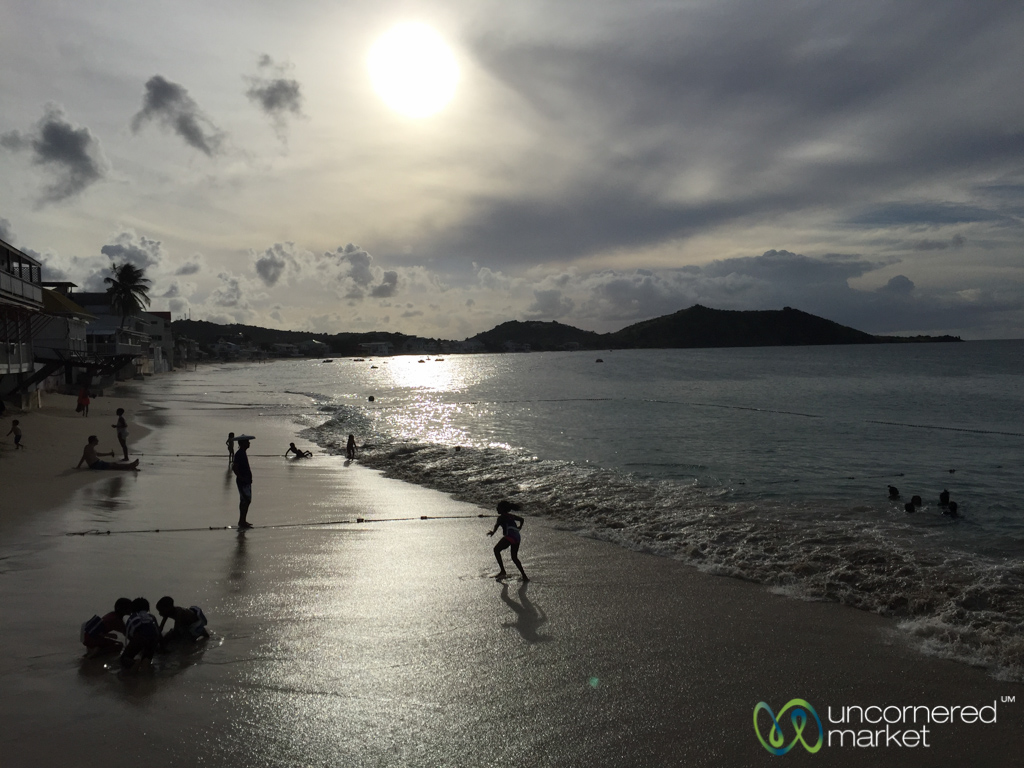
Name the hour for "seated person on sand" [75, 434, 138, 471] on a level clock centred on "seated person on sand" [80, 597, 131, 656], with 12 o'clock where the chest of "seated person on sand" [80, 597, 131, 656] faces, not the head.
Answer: "seated person on sand" [75, 434, 138, 471] is roughly at 9 o'clock from "seated person on sand" [80, 597, 131, 656].

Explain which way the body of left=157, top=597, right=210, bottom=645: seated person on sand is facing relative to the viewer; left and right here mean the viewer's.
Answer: facing to the left of the viewer

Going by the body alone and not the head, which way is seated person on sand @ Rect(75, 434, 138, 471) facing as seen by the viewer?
to the viewer's right

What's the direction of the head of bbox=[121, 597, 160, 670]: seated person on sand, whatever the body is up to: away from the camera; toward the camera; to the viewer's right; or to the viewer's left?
away from the camera

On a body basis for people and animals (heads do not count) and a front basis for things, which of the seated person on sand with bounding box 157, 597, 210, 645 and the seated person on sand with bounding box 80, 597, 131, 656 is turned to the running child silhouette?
the seated person on sand with bounding box 80, 597, 131, 656

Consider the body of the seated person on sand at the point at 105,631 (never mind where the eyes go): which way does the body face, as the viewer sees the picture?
to the viewer's right

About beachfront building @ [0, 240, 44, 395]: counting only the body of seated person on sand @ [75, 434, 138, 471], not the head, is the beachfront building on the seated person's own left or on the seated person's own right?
on the seated person's own left

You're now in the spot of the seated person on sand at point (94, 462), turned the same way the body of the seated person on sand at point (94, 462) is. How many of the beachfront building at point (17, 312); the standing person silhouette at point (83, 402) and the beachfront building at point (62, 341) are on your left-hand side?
3

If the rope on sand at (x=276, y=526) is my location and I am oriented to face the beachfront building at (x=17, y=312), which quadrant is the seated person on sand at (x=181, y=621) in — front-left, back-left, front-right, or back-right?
back-left

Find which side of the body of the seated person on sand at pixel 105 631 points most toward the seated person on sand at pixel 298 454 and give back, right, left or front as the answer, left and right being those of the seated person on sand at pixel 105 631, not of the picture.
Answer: left

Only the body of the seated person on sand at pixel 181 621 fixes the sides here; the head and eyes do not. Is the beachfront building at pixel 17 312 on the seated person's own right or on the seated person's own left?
on the seated person's own right

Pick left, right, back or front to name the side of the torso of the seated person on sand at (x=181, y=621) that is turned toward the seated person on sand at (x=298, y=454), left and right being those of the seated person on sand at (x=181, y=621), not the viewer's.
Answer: right

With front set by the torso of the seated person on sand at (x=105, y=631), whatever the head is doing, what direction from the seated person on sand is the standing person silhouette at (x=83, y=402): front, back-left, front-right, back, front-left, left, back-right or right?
left

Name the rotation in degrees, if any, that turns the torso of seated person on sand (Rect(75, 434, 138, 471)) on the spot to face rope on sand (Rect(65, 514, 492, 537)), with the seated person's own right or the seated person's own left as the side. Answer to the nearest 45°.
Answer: approximately 90° to the seated person's own right

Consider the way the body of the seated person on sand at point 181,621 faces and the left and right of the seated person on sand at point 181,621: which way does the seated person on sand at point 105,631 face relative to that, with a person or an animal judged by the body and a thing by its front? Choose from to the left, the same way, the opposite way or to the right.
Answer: the opposite way
